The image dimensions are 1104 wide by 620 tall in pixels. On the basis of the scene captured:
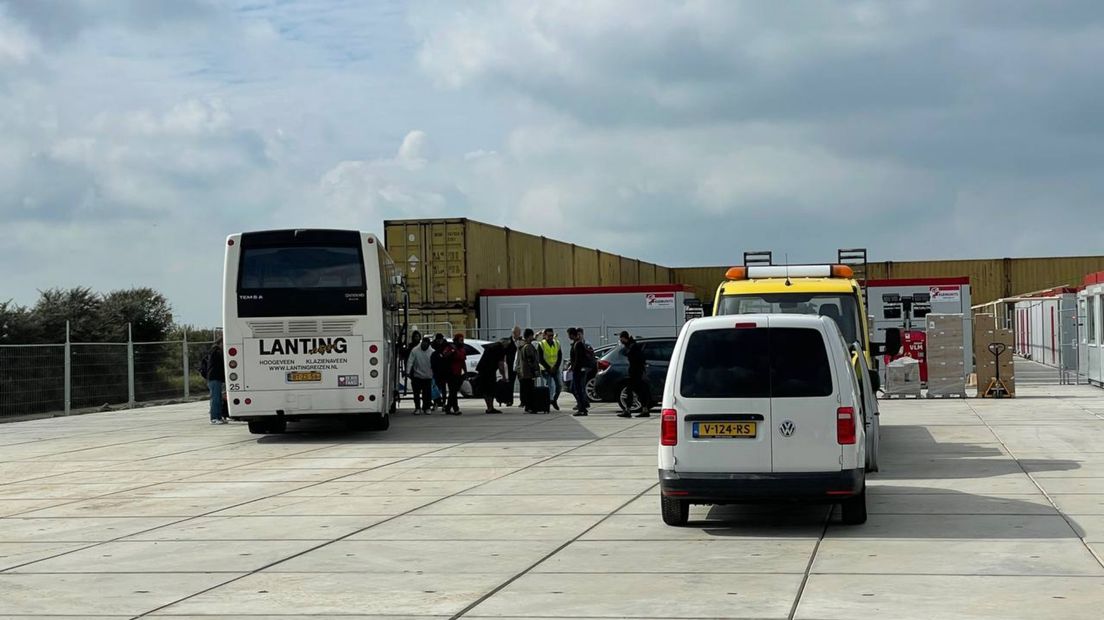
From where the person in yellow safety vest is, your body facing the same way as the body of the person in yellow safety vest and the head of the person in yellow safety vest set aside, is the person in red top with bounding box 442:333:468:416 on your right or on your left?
on your right

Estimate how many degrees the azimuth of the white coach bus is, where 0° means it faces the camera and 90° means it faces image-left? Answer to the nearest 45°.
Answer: approximately 180°

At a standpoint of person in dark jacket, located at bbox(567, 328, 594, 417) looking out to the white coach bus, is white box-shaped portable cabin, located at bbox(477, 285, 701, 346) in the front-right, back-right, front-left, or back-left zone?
back-right

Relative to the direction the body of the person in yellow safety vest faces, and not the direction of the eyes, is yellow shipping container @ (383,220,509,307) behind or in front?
behind

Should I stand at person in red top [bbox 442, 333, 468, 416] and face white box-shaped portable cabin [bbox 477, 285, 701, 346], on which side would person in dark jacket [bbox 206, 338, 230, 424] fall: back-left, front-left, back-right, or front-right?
back-left

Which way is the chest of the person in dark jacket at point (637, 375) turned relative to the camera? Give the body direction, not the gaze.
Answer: to the viewer's left
